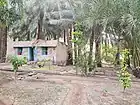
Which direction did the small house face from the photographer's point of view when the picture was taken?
facing the viewer and to the left of the viewer
